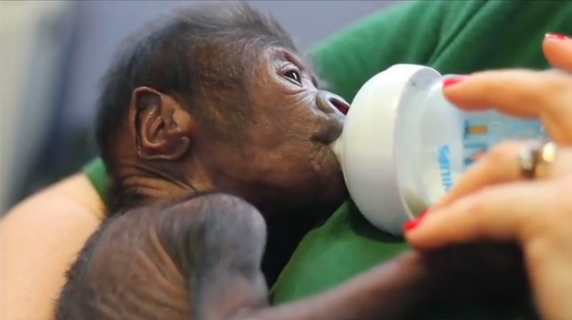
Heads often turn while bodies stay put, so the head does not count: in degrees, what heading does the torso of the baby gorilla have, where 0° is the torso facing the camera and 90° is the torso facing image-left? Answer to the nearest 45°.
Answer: approximately 270°
